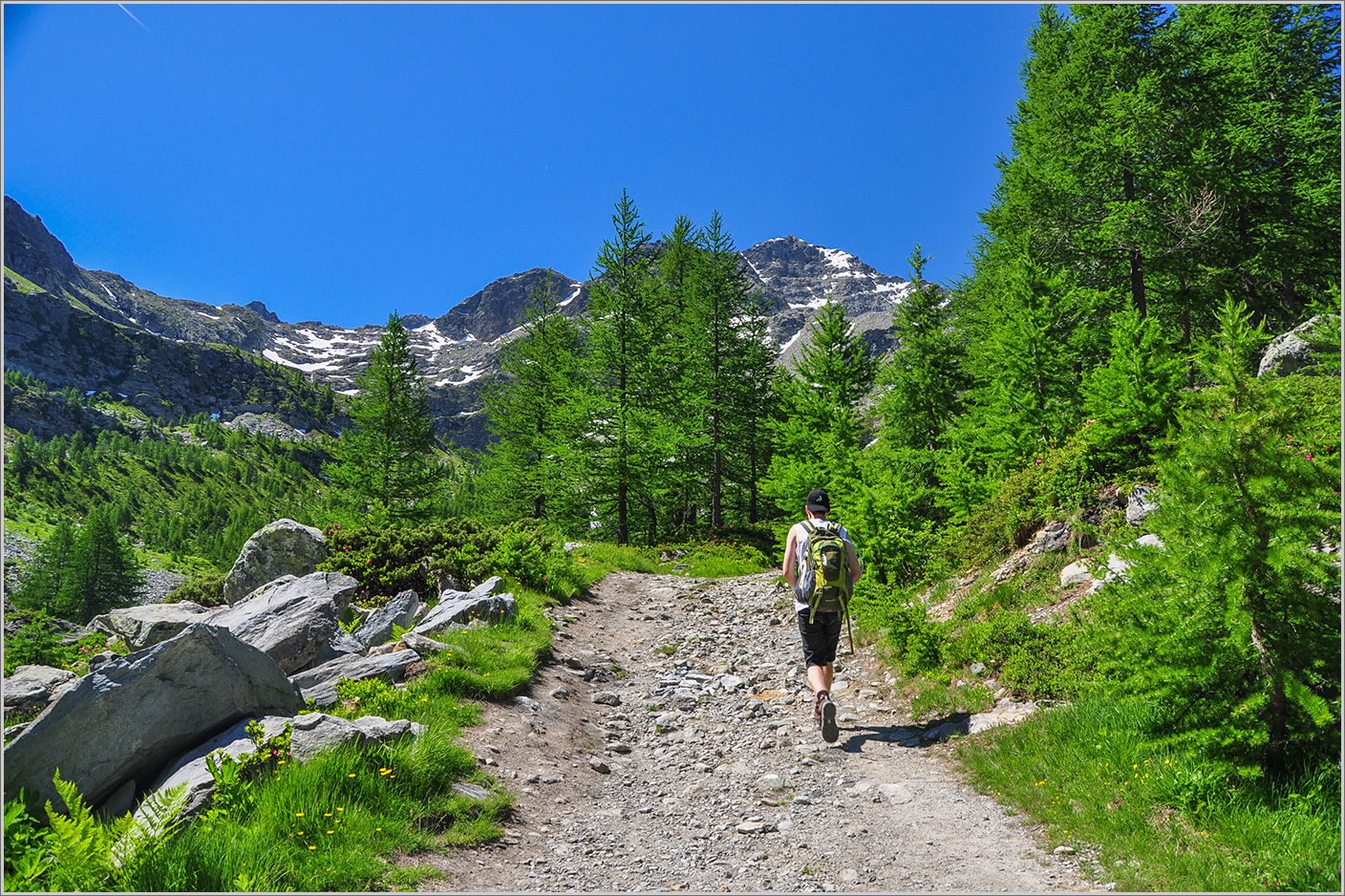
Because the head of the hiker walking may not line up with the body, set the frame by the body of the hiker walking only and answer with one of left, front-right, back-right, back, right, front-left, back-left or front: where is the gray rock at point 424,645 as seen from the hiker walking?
left

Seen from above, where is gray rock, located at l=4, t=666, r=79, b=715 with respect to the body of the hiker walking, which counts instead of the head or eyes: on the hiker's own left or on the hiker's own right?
on the hiker's own left

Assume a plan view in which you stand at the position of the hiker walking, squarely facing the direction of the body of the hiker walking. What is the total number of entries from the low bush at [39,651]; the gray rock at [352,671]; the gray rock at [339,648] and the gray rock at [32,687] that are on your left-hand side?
4

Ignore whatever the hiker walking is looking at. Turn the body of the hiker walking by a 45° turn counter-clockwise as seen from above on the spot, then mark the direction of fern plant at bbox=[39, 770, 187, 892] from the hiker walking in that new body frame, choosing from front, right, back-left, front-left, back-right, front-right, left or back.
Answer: left

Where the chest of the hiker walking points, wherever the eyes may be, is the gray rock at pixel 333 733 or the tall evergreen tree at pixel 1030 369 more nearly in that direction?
the tall evergreen tree

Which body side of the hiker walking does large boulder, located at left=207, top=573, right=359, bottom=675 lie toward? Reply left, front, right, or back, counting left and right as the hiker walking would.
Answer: left

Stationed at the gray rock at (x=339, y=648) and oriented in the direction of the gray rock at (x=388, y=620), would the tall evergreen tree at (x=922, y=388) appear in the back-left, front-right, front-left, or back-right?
front-right

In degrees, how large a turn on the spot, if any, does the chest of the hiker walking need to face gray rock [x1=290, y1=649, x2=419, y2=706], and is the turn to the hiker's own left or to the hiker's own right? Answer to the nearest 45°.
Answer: approximately 90° to the hiker's own left

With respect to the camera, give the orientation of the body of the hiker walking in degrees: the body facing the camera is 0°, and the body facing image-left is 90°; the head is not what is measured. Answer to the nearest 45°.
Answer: approximately 180°

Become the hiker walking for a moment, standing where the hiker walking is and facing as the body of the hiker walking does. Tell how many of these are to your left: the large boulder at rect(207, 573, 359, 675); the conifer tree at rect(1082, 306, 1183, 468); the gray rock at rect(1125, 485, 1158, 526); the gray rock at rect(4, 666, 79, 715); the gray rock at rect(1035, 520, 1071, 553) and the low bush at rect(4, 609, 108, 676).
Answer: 3

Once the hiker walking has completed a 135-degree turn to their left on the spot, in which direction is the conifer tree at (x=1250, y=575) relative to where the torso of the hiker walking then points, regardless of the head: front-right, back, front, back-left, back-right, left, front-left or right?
left

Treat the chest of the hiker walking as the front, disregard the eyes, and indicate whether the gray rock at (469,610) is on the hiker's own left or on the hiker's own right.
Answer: on the hiker's own left

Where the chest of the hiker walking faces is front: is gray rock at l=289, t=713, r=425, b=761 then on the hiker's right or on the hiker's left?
on the hiker's left

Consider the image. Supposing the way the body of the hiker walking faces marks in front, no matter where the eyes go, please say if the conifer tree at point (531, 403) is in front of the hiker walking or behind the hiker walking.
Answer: in front

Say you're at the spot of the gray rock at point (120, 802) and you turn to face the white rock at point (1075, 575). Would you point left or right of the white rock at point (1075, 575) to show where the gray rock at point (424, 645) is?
left
